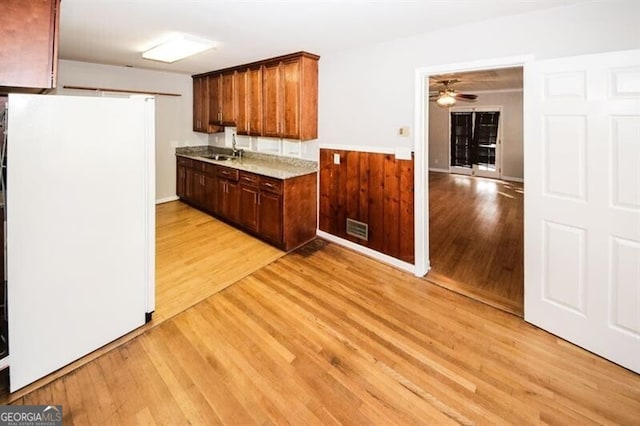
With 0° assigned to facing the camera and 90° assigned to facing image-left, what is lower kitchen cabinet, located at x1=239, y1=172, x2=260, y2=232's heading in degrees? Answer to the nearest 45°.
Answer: approximately 45°

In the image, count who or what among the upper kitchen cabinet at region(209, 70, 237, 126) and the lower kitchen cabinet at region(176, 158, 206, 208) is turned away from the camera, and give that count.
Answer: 0

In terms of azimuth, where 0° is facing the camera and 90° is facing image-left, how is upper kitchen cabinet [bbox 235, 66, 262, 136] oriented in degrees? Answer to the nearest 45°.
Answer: approximately 45°

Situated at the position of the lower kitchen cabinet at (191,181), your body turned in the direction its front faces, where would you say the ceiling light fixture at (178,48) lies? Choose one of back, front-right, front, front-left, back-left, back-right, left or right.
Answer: front-left
